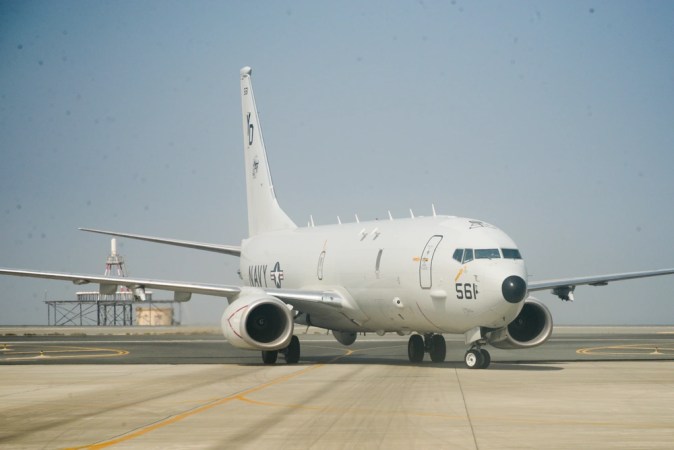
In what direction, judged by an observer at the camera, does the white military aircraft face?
facing the viewer and to the right of the viewer
